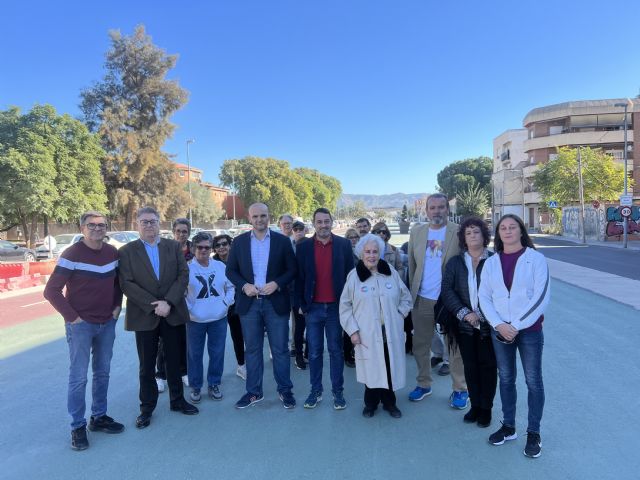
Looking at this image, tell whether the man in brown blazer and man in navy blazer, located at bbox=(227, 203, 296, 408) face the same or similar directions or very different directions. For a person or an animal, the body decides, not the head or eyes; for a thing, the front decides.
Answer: same or similar directions

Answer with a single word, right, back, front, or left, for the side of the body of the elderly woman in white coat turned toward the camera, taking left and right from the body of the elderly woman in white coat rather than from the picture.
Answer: front

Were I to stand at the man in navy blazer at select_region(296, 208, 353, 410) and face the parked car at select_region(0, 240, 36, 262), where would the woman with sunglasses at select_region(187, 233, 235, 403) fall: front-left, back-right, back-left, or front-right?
front-left

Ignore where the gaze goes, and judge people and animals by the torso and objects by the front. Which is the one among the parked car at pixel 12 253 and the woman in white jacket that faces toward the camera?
the woman in white jacket

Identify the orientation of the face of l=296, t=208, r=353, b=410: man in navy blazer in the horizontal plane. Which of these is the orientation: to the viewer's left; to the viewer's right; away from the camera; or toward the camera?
toward the camera

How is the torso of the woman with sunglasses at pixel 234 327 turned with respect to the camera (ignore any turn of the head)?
toward the camera

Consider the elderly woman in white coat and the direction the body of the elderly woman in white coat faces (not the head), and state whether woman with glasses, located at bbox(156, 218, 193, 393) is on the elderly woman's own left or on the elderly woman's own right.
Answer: on the elderly woman's own right

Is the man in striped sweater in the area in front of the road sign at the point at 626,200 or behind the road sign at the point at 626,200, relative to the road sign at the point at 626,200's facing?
in front

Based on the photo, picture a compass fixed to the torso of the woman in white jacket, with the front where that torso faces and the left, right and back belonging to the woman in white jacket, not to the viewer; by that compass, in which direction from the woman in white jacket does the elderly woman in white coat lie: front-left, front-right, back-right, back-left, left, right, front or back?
right

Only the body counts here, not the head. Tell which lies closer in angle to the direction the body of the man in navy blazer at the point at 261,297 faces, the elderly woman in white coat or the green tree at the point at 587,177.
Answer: the elderly woman in white coat

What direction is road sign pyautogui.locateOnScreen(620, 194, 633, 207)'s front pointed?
toward the camera

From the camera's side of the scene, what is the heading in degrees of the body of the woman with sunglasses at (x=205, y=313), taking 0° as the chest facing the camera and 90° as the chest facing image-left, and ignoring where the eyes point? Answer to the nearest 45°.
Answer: approximately 0°

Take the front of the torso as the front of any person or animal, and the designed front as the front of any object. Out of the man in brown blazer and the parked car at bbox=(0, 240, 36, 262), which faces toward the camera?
the man in brown blazer

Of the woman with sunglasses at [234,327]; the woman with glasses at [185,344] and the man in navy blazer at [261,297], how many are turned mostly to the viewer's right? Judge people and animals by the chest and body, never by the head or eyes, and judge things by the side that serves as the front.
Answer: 0

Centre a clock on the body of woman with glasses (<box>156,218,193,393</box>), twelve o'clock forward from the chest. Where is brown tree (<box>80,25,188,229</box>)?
The brown tree is roughly at 6 o'clock from the woman with glasses.

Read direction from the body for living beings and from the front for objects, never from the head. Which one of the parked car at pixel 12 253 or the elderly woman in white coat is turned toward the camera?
the elderly woman in white coat

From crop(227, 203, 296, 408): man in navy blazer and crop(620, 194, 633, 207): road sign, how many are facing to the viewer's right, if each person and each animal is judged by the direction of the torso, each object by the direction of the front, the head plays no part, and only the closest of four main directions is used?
0

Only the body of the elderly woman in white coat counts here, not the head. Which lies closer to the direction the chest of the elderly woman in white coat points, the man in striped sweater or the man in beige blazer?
the man in striped sweater
